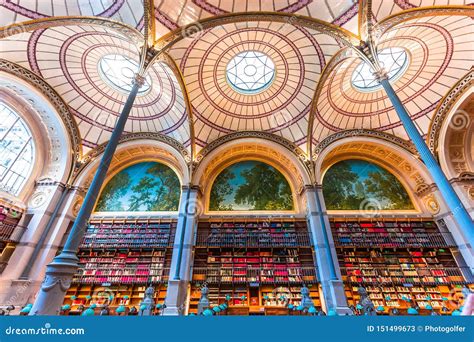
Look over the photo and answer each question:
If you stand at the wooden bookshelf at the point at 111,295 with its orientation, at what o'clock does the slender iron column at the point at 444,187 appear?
The slender iron column is roughly at 11 o'clock from the wooden bookshelf.

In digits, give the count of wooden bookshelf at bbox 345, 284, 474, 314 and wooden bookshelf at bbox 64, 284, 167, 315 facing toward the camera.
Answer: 2

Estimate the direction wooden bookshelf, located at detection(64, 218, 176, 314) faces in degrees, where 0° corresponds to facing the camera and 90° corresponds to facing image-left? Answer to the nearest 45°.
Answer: approximately 0°

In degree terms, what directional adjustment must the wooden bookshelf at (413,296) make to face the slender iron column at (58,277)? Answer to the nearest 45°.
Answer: approximately 45° to its right

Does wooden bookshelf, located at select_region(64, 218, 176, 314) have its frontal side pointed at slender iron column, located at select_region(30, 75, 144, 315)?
yes

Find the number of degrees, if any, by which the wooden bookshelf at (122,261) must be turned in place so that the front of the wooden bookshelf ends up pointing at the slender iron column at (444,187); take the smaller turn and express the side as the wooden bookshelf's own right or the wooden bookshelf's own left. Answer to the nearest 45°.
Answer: approximately 45° to the wooden bookshelf's own left

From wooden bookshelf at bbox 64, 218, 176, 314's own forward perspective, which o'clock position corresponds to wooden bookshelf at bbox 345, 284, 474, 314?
wooden bookshelf at bbox 345, 284, 474, 314 is roughly at 10 o'clock from wooden bookshelf at bbox 64, 218, 176, 314.

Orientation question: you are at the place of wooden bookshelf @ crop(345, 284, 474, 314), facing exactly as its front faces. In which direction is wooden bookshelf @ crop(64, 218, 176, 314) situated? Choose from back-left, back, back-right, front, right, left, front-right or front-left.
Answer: front-right
